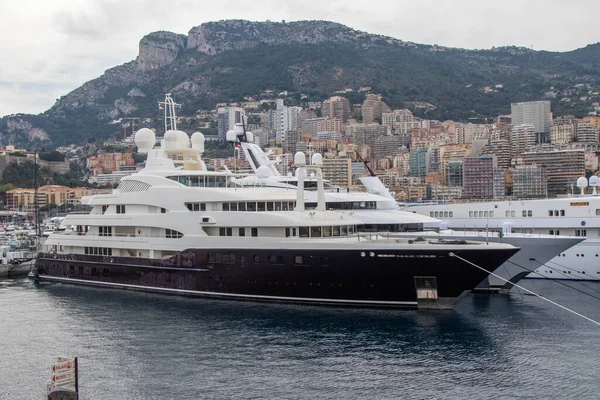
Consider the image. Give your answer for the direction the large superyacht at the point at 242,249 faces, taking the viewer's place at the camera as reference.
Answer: facing the viewer and to the right of the viewer

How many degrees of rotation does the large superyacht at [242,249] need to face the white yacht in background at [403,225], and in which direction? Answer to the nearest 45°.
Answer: approximately 90° to its left

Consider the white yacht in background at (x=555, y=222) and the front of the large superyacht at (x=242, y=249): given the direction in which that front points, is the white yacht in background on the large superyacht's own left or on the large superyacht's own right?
on the large superyacht's own left
